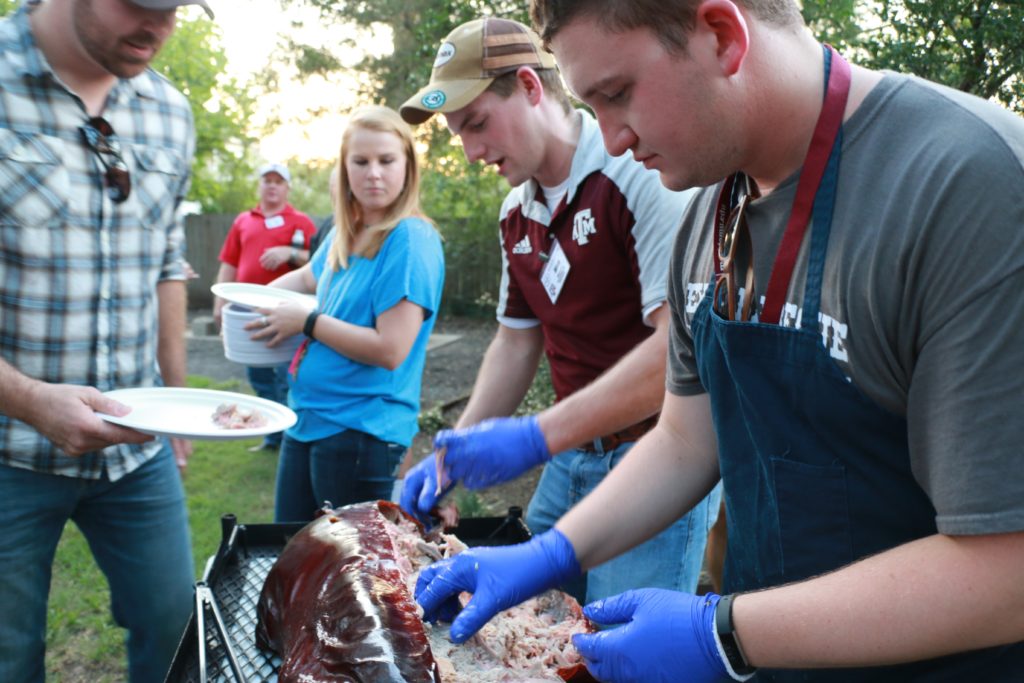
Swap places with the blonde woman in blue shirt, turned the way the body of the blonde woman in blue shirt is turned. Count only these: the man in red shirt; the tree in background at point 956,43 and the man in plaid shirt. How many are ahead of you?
1

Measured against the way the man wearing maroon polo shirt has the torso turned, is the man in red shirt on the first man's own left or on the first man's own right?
on the first man's own right

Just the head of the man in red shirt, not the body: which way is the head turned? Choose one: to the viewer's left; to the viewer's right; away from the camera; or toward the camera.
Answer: toward the camera

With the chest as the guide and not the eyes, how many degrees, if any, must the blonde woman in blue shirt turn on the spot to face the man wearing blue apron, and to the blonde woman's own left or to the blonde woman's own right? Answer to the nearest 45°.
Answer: approximately 45° to the blonde woman's own left

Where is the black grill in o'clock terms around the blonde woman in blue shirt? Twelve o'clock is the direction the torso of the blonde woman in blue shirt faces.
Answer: The black grill is roughly at 11 o'clock from the blonde woman in blue shirt.

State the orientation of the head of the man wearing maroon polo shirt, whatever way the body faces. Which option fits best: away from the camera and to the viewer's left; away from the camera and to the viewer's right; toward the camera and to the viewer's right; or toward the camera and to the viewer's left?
toward the camera and to the viewer's left

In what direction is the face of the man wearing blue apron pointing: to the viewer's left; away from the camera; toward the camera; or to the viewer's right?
to the viewer's left

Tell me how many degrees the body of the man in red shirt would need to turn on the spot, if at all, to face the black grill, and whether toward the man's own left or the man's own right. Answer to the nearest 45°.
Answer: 0° — they already face it

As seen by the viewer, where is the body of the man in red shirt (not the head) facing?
toward the camera

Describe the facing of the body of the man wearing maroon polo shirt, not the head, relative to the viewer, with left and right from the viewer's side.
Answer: facing the viewer and to the left of the viewer

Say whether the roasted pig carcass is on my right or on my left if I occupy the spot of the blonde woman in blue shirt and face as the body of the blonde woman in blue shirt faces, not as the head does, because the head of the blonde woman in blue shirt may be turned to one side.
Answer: on my left

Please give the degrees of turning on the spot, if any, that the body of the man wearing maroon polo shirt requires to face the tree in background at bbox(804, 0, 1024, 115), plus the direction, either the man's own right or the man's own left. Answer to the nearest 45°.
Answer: approximately 180°

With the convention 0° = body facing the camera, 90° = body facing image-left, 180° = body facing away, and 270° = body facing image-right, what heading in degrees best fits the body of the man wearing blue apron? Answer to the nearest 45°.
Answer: approximately 45°

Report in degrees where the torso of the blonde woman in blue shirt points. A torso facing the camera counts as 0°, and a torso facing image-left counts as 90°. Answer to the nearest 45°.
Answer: approximately 45°
